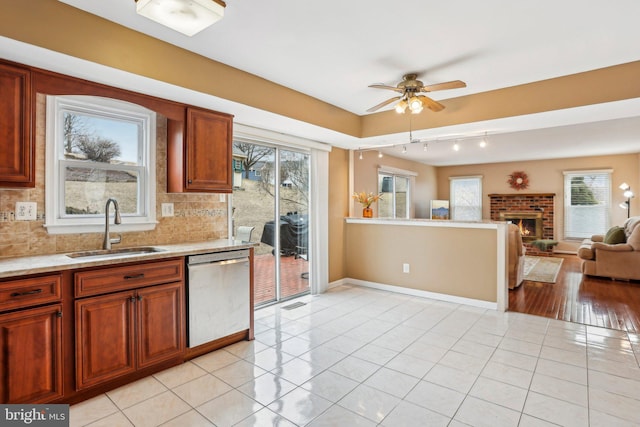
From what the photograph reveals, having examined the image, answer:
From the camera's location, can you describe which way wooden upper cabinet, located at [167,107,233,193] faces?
facing the viewer and to the right of the viewer

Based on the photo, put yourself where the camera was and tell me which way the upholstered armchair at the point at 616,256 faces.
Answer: facing to the left of the viewer

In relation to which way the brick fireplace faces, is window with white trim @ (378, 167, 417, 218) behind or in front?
in front

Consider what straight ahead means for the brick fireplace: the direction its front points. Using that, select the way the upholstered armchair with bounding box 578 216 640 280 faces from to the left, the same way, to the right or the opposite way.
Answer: to the right

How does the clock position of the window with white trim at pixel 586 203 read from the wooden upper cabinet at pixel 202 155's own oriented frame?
The window with white trim is roughly at 10 o'clock from the wooden upper cabinet.

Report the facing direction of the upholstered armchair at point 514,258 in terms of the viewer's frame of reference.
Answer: facing away from the viewer and to the right of the viewer

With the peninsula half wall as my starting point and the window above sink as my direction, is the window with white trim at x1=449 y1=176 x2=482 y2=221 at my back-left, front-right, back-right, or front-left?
back-right

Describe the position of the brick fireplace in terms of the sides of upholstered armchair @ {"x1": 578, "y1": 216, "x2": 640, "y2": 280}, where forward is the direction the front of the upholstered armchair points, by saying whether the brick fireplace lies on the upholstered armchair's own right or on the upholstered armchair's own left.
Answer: on the upholstered armchair's own right

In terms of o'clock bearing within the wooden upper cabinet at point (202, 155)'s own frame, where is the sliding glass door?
The sliding glass door is roughly at 9 o'clock from the wooden upper cabinet.

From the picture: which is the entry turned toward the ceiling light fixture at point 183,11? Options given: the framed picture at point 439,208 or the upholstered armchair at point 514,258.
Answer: the framed picture

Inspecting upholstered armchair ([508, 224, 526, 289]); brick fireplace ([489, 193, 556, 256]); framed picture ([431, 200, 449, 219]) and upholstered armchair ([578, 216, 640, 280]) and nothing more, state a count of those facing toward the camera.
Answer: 2

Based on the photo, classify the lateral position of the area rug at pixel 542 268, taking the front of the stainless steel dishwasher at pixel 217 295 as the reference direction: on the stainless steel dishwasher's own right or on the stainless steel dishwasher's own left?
on the stainless steel dishwasher's own left

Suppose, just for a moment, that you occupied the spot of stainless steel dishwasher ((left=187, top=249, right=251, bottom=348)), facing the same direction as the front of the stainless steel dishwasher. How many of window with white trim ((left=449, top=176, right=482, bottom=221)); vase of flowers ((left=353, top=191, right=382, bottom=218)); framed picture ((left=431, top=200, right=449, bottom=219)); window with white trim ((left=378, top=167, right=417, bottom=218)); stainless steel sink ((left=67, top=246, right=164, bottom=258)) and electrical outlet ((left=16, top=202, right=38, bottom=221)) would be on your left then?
4
